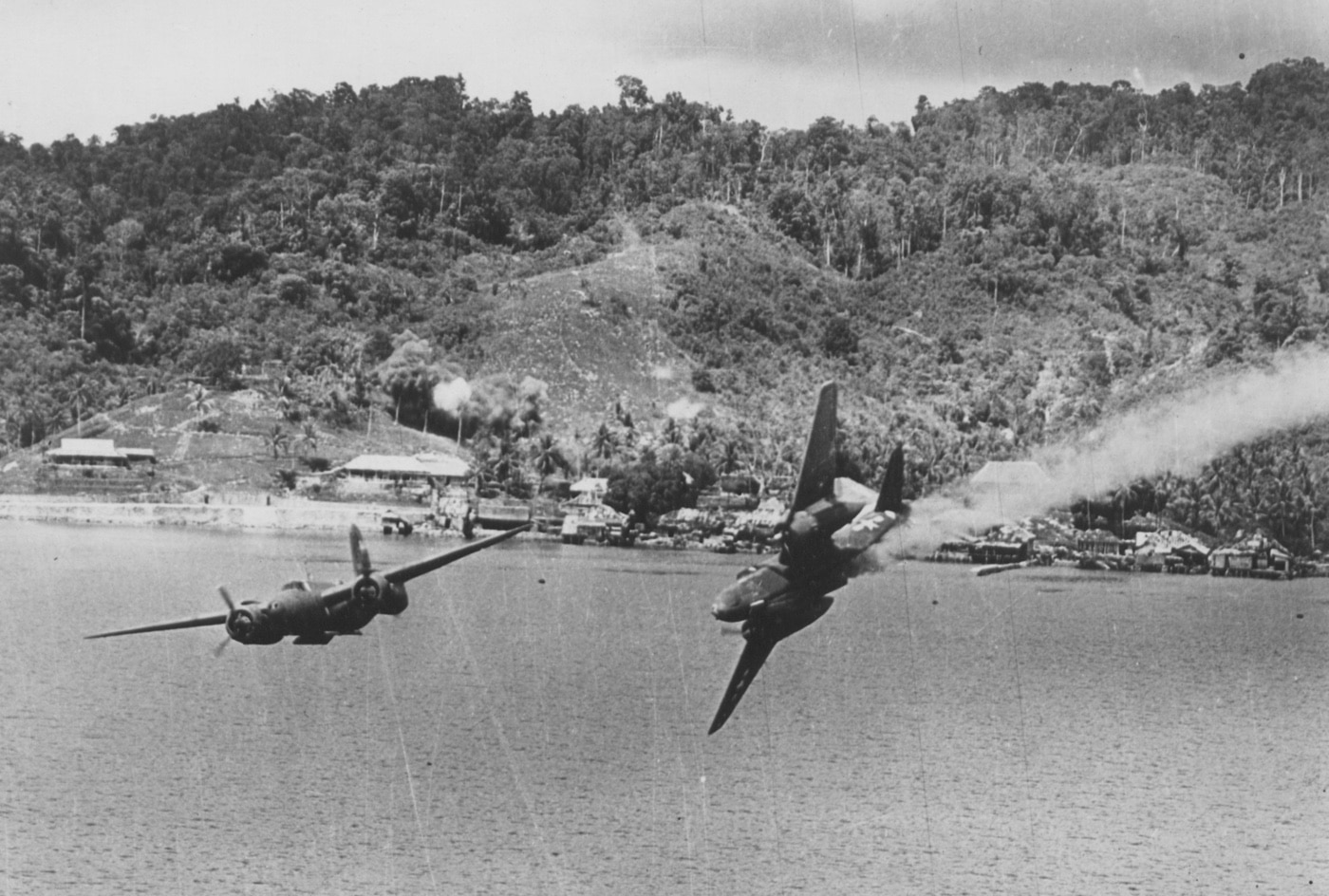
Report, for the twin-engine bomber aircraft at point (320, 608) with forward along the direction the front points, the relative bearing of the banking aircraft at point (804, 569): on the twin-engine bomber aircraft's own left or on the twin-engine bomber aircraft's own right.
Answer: on the twin-engine bomber aircraft's own left

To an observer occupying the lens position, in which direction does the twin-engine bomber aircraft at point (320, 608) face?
facing the viewer and to the left of the viewer
